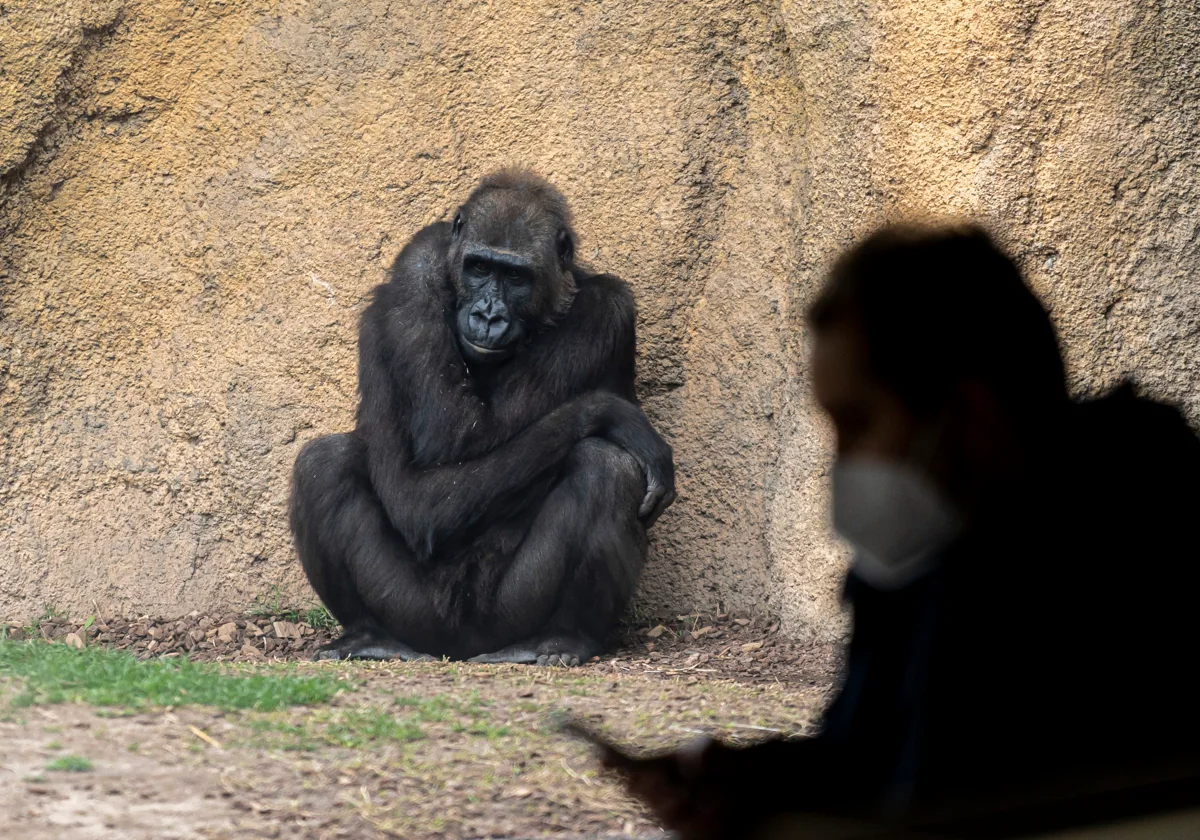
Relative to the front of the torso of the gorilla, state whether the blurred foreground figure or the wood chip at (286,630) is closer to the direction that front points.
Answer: the blurred foreground figure

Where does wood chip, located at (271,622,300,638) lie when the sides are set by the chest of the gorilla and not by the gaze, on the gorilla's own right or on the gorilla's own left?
on the gorilla's own right

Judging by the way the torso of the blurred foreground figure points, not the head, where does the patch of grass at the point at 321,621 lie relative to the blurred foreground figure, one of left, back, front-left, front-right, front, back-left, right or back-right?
right

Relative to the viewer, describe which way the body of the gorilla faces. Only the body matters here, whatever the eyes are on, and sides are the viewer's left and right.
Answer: facing the viewer

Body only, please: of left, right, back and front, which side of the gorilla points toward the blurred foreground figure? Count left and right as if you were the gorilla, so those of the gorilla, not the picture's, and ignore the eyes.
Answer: front

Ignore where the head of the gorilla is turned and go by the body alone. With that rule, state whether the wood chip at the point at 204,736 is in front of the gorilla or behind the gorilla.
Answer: in front

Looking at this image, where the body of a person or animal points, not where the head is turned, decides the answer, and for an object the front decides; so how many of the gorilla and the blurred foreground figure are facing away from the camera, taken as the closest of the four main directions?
0

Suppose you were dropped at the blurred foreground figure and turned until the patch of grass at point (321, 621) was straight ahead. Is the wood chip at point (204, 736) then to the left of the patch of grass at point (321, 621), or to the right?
left

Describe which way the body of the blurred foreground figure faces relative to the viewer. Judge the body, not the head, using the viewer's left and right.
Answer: facing the viewer and to the left of the viewer

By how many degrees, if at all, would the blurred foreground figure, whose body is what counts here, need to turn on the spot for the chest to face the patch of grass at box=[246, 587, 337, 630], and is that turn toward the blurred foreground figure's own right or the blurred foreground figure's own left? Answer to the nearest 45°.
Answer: approximately 90° to the blurred foreground figure's own right
